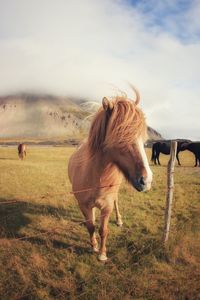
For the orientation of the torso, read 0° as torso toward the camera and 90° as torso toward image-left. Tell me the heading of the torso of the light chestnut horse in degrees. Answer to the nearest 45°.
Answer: approximately 0°

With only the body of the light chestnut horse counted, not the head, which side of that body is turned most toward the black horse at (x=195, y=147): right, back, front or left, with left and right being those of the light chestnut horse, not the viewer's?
back
